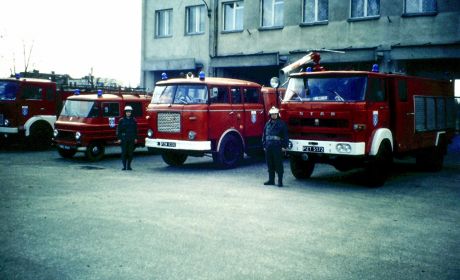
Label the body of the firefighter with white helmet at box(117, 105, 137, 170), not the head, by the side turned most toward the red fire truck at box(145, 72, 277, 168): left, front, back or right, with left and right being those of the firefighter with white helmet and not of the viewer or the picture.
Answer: left

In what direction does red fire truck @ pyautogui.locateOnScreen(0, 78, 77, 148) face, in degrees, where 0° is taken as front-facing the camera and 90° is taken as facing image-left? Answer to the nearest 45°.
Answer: approximately 45°

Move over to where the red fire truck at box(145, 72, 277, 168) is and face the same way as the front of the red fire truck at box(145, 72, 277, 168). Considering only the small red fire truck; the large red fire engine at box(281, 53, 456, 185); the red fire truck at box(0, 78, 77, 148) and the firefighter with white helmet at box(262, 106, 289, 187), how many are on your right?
2

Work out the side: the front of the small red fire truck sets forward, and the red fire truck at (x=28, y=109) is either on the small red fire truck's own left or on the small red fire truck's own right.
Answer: on the small red fire truck's own right

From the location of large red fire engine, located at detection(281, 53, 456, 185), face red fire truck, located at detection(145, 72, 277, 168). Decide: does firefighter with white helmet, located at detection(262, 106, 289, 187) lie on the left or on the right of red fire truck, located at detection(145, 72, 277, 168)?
left

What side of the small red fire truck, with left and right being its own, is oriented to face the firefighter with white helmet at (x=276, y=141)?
left

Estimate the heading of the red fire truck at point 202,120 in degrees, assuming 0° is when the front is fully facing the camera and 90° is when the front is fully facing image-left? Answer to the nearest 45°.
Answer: approximately 45°

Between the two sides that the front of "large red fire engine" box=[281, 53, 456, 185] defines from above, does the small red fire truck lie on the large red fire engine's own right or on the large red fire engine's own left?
on the large red fire engine's own right

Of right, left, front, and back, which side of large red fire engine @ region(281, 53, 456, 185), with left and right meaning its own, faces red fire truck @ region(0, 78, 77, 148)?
right

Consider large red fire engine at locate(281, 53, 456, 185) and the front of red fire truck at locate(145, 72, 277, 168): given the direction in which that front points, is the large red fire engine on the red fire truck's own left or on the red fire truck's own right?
on the red fire truck's own left
